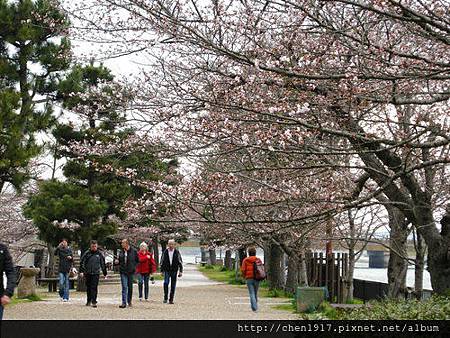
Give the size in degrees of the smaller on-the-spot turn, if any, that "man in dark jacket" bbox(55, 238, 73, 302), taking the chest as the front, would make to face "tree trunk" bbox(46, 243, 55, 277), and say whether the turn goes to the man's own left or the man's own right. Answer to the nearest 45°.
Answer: approximately 180°

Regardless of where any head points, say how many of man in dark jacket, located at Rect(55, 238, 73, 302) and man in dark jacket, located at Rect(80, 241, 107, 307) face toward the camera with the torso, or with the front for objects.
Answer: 2

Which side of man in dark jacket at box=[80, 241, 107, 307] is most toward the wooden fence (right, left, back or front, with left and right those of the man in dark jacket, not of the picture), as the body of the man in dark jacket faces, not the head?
left

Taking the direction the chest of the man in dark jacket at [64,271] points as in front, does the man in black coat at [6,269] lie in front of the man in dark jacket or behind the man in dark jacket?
in front

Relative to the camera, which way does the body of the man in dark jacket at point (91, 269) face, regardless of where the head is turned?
toward the camera

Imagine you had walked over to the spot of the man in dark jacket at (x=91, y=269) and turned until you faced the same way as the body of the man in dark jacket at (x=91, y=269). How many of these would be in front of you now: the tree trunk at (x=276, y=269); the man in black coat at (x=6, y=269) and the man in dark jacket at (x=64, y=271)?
1

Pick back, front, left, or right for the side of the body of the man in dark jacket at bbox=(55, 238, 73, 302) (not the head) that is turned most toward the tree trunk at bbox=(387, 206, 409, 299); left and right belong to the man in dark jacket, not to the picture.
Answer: left

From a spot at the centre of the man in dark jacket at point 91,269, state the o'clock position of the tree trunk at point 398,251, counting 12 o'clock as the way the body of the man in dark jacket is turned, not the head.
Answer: The tree trunk is roughly at 9 o'clock from the man in dark jacket.

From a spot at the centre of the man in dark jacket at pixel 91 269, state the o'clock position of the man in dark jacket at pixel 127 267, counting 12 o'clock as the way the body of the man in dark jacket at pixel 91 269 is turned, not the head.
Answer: the man in dark jacket at pixel 127 267 is roughly at 9 o'clock from the man in dark jacket at pixel 91 269.

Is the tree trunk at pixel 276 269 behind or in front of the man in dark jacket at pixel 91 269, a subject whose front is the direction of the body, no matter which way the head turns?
behind

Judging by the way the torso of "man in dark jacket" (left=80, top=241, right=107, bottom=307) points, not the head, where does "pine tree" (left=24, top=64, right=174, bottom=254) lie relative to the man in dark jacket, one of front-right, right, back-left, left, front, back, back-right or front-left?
back

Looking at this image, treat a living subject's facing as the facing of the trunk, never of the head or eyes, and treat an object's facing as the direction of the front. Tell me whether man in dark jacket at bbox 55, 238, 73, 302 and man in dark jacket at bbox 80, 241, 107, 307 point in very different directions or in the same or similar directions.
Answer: same or similar directions

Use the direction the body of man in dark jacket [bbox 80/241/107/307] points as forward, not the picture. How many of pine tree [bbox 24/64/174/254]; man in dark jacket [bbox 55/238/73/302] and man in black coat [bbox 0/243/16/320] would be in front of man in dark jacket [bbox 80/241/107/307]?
1

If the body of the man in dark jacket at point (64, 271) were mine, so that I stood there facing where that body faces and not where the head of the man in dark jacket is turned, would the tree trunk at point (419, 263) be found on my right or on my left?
on my left
